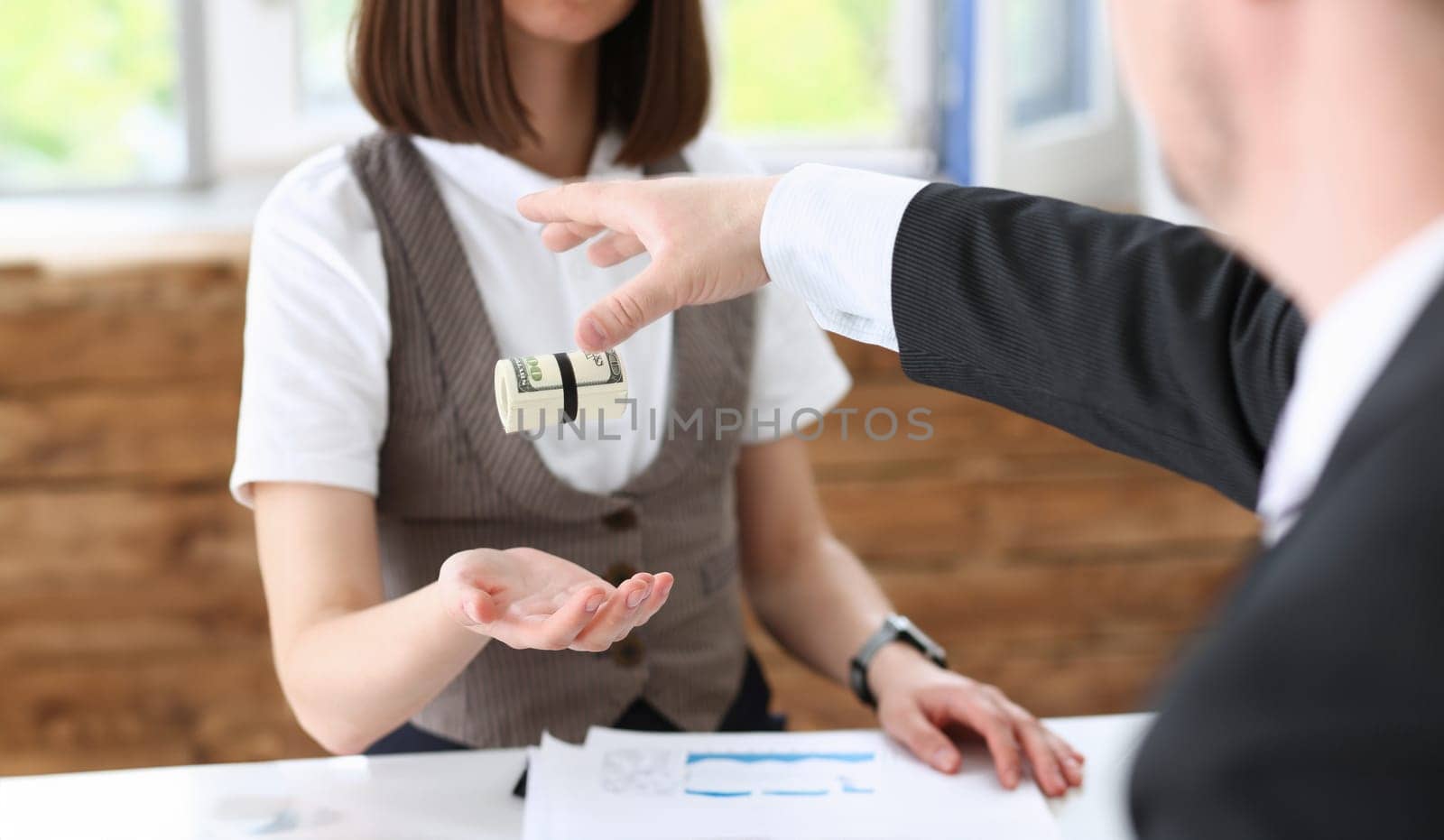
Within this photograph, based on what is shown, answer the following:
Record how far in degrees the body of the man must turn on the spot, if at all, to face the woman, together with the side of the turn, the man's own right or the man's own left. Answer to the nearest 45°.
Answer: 0° — they already face them

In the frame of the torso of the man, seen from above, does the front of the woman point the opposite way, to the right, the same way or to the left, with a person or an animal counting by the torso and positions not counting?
the opposite way

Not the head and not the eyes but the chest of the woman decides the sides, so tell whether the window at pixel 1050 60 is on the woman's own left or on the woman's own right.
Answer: on the woman's own left

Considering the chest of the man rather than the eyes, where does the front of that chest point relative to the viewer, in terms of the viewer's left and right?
facing away from the viewer and to the left of the viewer

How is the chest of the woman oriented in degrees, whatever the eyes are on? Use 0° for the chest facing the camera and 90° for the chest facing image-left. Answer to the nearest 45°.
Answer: approximately 315°

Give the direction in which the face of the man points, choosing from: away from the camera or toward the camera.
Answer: away from the camera
